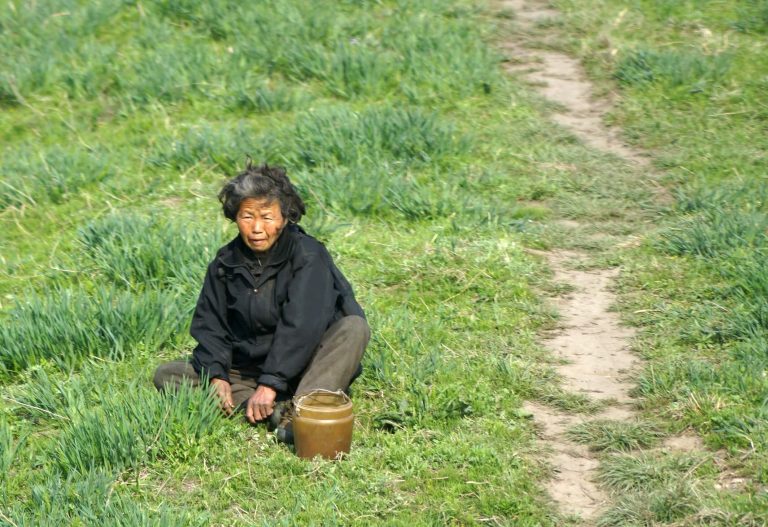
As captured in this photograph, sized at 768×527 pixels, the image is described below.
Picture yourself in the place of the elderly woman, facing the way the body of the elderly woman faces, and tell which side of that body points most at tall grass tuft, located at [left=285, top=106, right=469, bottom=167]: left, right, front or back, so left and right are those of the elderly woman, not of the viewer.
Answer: back

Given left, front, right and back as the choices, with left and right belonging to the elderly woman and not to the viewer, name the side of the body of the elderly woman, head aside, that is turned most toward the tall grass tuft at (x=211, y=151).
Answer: back

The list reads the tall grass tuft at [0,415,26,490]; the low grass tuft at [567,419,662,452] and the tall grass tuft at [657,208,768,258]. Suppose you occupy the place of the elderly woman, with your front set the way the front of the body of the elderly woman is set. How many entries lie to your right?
1

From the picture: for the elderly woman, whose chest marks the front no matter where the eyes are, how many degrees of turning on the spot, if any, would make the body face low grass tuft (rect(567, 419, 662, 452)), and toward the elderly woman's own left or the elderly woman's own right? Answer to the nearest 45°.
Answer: approximately 90° to the elderly woman's own left

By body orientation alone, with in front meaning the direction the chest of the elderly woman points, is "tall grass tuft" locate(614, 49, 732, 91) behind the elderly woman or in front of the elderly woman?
behind

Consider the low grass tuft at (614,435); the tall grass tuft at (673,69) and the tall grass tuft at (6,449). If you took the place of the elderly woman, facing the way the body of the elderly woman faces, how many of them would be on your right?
1

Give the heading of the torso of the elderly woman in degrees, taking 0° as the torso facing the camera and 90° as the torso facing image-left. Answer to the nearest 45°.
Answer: approximately 0°

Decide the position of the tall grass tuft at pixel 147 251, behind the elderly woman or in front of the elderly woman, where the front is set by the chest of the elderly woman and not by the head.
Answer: behind

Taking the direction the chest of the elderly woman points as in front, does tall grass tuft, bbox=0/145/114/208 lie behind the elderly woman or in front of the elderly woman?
behind

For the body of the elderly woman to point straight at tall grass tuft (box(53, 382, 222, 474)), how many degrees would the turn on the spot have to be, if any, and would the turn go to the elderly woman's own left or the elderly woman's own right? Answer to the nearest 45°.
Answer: approximately 45° to the elderly woman's own right
